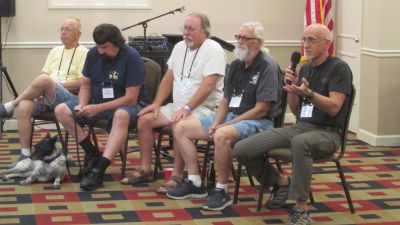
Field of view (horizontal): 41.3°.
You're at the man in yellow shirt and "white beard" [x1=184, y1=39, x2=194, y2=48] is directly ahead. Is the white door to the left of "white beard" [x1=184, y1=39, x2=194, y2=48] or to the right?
left

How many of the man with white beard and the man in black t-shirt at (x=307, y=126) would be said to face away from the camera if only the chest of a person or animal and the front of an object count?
0

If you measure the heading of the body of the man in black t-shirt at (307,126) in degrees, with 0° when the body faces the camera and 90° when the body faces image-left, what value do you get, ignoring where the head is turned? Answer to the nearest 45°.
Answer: approximately 45°

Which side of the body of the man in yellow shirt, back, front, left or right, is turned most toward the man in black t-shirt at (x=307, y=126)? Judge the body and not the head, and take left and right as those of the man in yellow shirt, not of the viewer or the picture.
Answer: left

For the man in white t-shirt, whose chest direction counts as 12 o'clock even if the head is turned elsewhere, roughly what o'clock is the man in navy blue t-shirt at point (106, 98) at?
The man in navy blue t-shirt is roughly at 2 o'clock from the man in white t-shirt.

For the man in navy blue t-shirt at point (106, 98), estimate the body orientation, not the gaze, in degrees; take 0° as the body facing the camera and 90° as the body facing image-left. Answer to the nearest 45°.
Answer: approximately 45°

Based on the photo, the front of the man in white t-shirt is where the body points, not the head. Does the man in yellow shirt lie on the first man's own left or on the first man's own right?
on the first man's own right

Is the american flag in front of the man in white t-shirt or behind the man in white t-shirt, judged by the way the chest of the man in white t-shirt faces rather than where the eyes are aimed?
behind

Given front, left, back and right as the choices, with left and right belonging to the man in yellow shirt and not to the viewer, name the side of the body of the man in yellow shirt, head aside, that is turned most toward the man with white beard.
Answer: left

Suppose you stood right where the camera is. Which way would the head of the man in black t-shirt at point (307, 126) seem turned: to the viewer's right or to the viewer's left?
to the viewer's left
